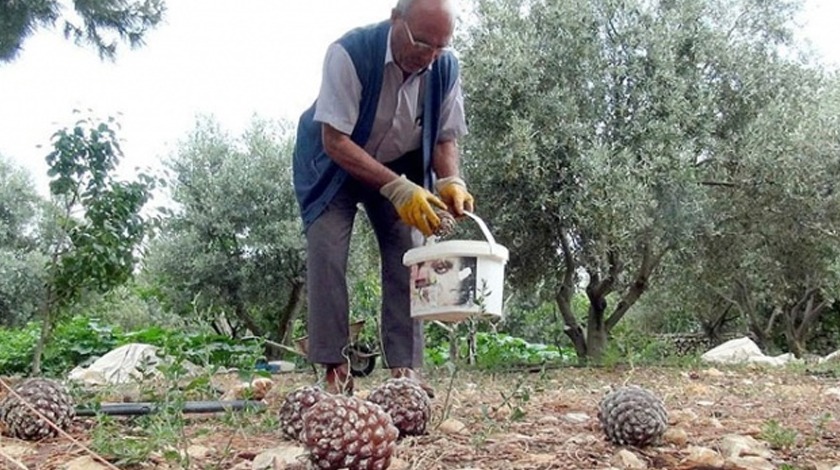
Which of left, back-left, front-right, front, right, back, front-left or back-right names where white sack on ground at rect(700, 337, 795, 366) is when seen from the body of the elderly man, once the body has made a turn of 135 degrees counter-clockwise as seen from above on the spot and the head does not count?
front-right

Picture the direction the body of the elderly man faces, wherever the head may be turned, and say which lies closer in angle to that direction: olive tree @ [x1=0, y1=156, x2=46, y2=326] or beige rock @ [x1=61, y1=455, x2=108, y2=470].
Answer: the beige rock

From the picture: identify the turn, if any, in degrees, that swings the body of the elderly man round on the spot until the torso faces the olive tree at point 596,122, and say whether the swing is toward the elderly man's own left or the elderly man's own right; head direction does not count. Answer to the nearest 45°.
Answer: approximately 90° to the elderly man's own left

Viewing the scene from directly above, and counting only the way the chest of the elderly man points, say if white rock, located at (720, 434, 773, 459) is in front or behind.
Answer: in front

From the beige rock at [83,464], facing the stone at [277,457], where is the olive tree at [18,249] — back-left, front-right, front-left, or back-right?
back-left

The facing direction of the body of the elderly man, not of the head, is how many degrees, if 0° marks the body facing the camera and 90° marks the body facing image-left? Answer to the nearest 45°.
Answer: approximately 315°

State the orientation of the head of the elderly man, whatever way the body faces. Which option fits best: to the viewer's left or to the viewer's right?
to the viewer's right

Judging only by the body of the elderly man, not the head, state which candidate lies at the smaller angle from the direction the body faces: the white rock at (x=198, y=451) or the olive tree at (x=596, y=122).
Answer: the white rock

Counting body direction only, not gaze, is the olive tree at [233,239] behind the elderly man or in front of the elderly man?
behind

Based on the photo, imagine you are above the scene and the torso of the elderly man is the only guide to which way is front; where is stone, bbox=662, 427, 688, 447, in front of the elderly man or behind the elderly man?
in front

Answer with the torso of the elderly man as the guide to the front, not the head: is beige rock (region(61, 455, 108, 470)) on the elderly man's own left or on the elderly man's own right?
on the elderly man's own right

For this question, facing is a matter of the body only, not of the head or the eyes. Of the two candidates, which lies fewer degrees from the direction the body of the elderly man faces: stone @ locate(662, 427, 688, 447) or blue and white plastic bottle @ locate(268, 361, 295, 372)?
the stone
